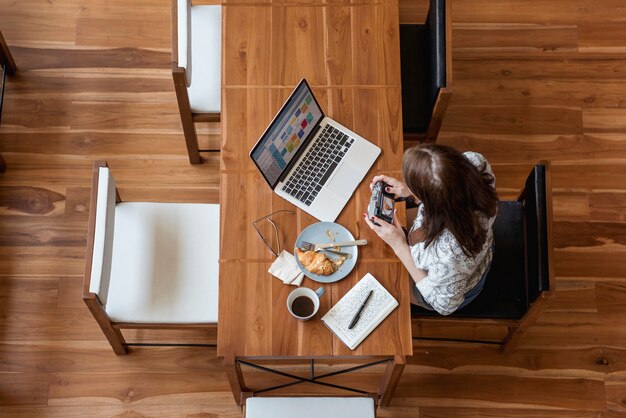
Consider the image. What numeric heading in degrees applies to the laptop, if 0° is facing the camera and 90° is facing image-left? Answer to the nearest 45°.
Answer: approximately 315°

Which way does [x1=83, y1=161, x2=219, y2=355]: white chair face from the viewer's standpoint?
to the viewer's right

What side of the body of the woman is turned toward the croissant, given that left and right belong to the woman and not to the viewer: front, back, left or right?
front

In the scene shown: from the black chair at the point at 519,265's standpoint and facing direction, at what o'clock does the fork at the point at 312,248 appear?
The fork is roughly at 11 o'clock from the black chair.

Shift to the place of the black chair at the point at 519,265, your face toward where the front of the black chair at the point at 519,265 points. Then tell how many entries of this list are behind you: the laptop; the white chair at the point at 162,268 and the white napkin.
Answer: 0

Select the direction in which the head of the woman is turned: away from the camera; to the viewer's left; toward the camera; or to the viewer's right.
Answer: to the viewer's left

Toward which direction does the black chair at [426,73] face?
to the viewer's left

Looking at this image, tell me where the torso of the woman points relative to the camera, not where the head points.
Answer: to the viewer's left

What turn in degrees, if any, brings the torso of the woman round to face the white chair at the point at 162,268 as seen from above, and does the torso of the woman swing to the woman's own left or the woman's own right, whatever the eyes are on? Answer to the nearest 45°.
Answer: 0° — they already face it

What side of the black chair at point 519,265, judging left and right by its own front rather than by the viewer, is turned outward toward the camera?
left

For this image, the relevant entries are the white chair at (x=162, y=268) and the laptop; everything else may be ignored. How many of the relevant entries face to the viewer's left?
0
